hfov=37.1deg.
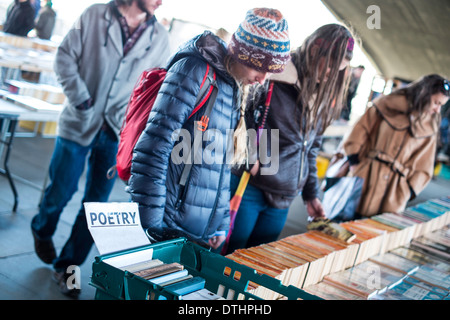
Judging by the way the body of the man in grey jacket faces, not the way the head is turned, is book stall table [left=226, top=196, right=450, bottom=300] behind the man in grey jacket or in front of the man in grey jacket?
in front

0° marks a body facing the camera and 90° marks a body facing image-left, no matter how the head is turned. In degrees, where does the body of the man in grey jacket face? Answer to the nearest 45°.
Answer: approximately 315°

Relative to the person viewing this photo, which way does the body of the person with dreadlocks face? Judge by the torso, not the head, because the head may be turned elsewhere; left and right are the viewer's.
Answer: facing the viewer and to the right of the viewer

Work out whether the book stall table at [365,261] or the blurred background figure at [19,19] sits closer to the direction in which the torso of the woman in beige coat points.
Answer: the book stall table

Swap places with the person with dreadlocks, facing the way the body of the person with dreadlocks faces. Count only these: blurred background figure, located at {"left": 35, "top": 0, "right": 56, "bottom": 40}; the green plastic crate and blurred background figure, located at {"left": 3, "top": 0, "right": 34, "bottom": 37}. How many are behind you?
2
